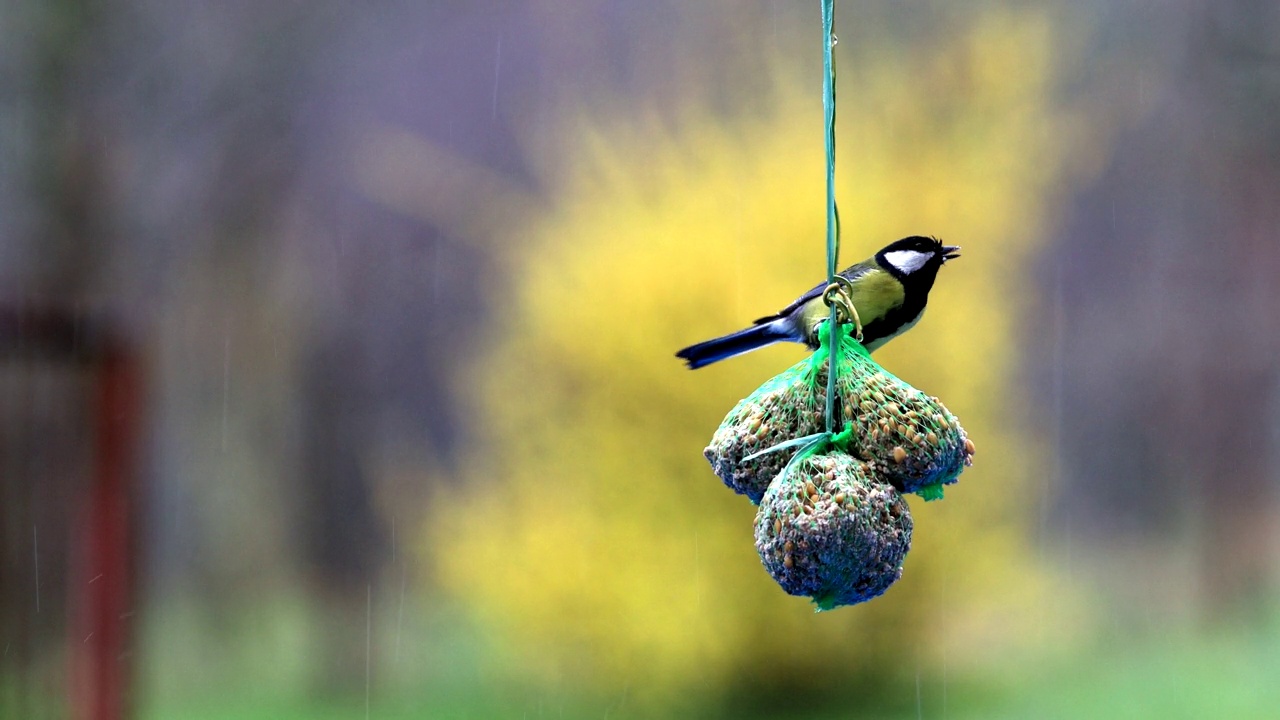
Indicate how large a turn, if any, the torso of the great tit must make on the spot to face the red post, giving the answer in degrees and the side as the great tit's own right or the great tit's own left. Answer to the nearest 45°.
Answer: approximately 135° to the great tit's own left

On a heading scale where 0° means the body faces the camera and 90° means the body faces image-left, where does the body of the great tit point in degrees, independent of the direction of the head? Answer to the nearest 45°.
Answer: approximately 270°
